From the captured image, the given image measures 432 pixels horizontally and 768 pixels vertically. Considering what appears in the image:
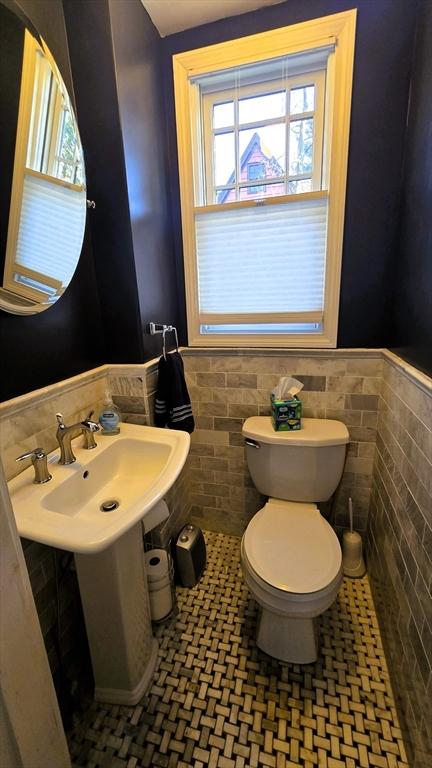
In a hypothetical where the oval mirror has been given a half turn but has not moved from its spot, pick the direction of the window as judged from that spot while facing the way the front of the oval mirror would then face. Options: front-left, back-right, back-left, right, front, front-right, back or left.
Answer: back-right

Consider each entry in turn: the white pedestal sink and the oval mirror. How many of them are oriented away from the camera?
0

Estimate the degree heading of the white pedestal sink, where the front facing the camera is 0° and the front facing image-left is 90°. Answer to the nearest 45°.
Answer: approximately 315°

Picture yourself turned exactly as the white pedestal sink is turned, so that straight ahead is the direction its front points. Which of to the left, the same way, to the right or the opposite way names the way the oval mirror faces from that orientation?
the same way

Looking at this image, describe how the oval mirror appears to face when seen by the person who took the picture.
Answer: facing the viewer and to the right of the viewer
